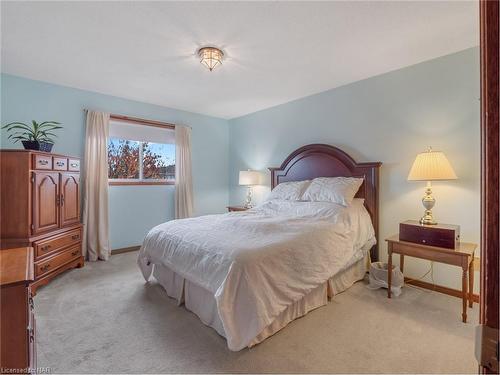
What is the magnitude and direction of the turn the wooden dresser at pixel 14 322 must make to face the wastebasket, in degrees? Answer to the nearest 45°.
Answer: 0° — it already faces it

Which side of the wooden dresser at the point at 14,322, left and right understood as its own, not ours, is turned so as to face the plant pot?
left

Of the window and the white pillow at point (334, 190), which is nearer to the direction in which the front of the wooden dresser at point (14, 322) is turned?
the white pillow

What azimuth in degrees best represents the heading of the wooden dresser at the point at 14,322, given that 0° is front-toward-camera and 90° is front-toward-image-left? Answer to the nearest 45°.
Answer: approximately 270°

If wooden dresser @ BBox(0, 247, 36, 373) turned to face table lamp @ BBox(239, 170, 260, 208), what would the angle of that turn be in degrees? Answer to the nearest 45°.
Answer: approximately 45° to its left

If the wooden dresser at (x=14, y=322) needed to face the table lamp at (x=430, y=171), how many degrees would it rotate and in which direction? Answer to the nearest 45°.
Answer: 0° — it already faces it
